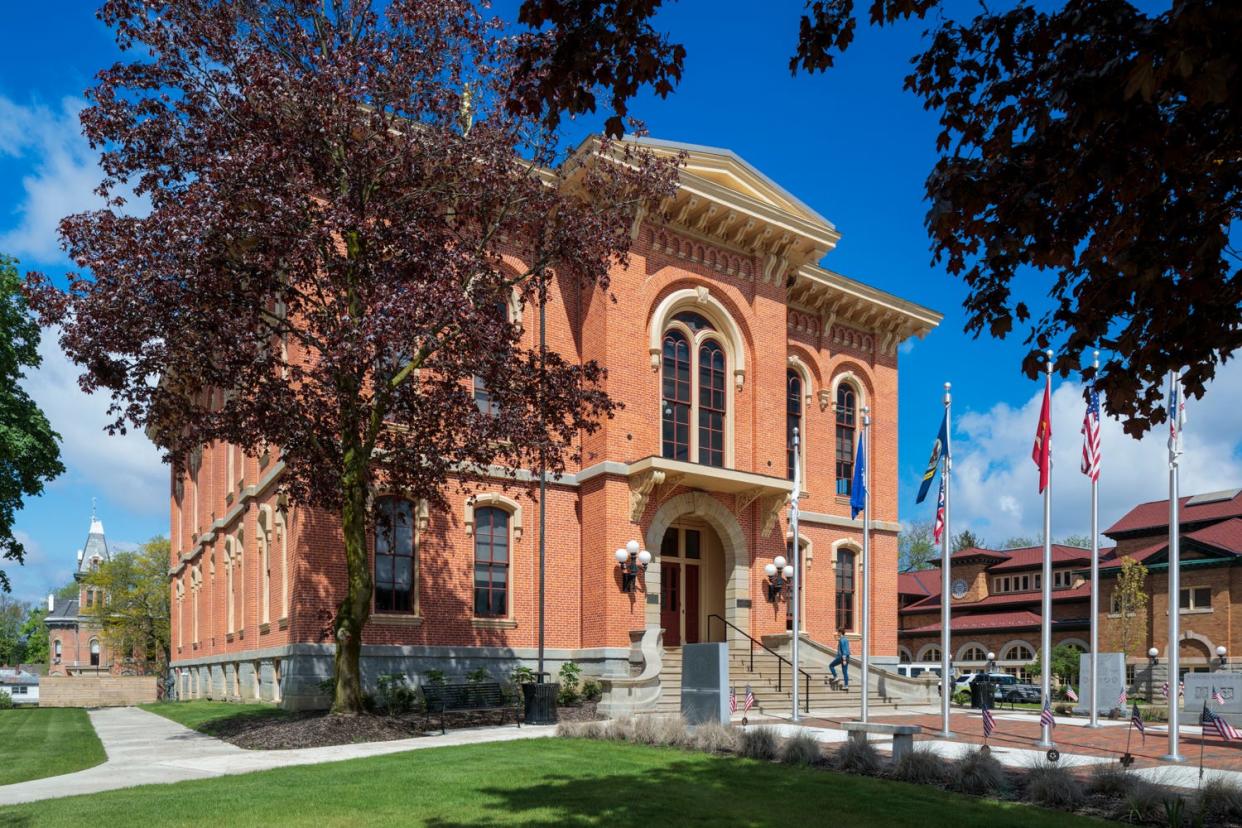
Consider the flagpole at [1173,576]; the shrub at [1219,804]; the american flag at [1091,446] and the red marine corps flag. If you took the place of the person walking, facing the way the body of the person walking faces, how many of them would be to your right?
0

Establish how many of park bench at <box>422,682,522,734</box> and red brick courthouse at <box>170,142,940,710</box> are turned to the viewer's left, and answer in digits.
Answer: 0

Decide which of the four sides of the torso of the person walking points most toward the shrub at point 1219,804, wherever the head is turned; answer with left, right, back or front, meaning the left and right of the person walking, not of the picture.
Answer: left

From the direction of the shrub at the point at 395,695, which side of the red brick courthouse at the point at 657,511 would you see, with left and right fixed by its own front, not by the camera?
right

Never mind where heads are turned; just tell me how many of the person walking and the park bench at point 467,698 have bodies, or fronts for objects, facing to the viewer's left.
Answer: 1

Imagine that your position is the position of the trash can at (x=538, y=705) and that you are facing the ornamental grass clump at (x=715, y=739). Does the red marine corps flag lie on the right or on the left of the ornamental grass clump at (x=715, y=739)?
left

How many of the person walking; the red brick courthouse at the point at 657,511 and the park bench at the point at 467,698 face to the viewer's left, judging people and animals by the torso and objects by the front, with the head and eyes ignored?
1

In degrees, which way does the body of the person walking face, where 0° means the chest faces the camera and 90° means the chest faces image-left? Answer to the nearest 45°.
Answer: approximately 90°

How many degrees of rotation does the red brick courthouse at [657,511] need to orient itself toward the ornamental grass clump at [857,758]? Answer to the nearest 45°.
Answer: approximately 45° to its right

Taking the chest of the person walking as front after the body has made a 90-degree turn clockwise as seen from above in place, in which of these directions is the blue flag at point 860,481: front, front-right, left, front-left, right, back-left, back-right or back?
back

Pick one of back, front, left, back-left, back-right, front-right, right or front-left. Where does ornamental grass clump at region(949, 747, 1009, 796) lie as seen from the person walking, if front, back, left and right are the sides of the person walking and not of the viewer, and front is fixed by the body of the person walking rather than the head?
left

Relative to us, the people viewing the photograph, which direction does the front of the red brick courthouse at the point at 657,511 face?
facing the viewer and to the right of the viewer

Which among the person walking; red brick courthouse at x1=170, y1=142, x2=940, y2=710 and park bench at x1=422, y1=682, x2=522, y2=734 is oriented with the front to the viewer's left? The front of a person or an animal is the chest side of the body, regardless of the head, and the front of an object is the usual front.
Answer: the person walking
